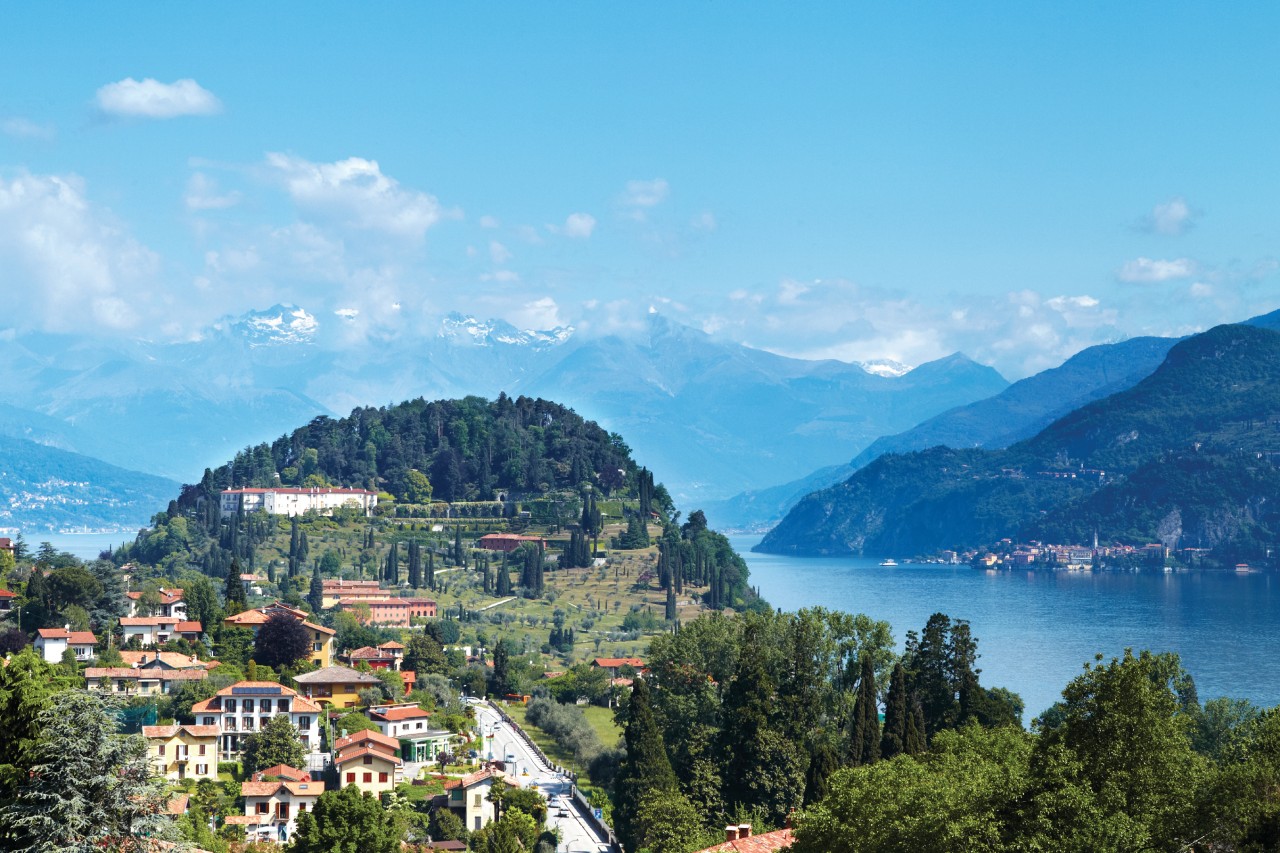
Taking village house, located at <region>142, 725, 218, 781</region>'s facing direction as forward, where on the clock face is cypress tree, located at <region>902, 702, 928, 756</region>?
The cypress tree is roughly at 10 o'clock from the village house.

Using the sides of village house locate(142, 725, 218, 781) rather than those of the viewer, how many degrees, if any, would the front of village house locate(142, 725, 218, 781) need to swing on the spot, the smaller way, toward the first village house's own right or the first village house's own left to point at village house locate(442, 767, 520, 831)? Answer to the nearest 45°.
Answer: approximately 45° to the first village house's own left

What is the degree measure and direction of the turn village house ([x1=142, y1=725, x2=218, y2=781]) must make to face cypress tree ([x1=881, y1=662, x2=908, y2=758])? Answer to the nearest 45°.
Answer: approximately 45° to its left

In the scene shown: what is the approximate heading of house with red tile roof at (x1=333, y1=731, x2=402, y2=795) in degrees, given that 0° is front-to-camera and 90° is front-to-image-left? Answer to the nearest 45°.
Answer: approximately 0°

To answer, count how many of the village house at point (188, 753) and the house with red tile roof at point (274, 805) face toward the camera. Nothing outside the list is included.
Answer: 2

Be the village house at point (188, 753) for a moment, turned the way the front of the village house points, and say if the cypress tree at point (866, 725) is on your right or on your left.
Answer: on your left

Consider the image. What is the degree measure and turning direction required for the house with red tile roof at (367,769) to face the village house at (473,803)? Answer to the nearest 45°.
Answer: approximately 45° to its left

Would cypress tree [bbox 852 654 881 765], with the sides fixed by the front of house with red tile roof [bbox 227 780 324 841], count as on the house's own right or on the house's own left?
on the house's own left
